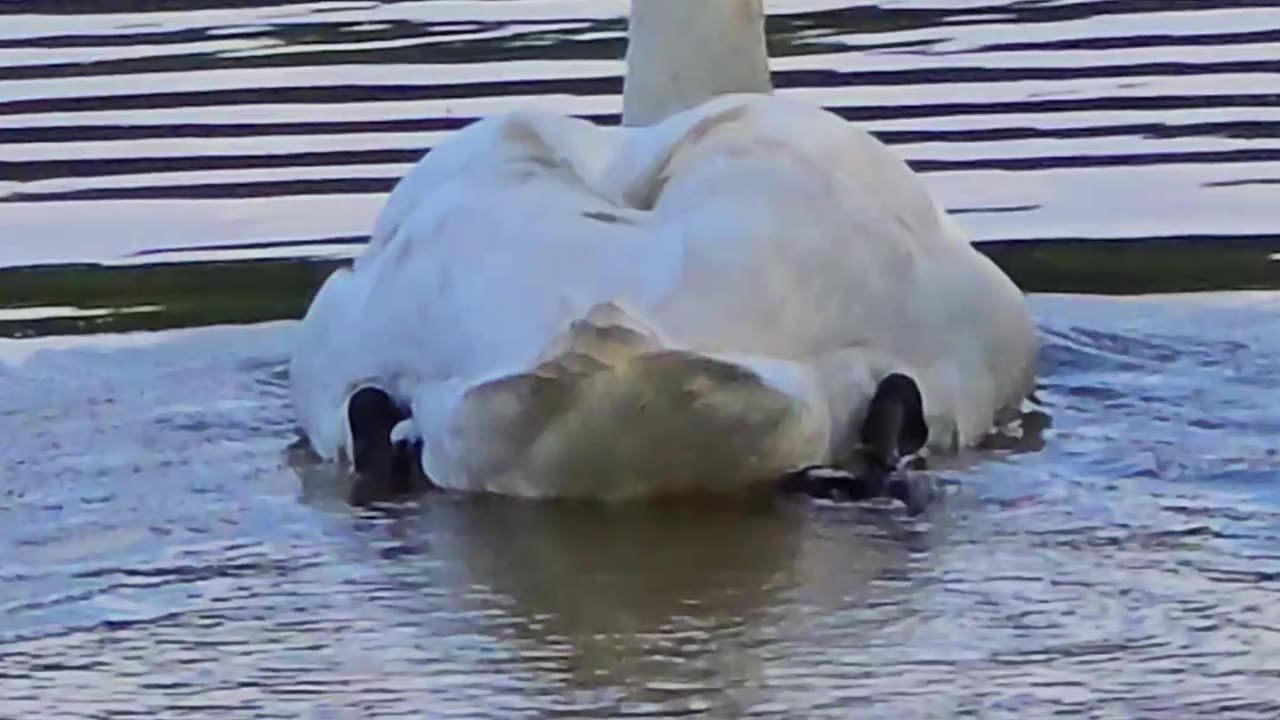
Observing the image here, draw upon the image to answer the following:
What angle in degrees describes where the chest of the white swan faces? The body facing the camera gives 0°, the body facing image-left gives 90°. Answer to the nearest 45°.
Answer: approximately 180°
